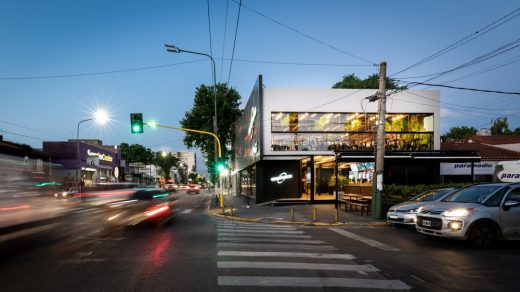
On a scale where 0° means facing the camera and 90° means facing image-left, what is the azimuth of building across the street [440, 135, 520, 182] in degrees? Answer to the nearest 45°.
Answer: approximately 0°

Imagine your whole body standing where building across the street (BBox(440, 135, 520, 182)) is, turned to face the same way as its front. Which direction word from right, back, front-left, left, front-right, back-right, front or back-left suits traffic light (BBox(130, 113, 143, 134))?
front-right

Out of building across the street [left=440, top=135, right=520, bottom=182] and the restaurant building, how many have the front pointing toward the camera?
2

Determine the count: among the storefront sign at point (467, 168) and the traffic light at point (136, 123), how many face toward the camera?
2

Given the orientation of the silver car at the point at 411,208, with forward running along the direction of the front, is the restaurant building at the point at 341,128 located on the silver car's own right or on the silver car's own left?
on the silver car's own right

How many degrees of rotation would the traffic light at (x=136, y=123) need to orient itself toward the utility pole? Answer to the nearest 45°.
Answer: approximately 45° to its left

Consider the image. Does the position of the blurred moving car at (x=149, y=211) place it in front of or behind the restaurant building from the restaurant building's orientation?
in front

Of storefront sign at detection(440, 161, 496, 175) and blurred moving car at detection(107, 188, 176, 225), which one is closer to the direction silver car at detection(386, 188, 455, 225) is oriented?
the blurred moving car

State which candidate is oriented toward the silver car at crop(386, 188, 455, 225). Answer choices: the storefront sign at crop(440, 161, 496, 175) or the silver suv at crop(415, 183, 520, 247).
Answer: the storefront sign
